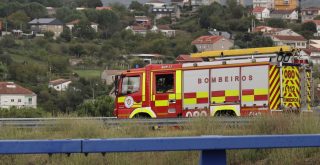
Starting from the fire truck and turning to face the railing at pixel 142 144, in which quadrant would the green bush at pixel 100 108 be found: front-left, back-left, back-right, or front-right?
back-right

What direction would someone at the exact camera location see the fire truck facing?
facing away from the viewer and to the left of the viewer

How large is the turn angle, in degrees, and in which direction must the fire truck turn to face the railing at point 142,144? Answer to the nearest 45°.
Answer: approximately 135° to its left

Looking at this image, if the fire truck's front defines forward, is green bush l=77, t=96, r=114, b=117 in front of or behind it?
in front
